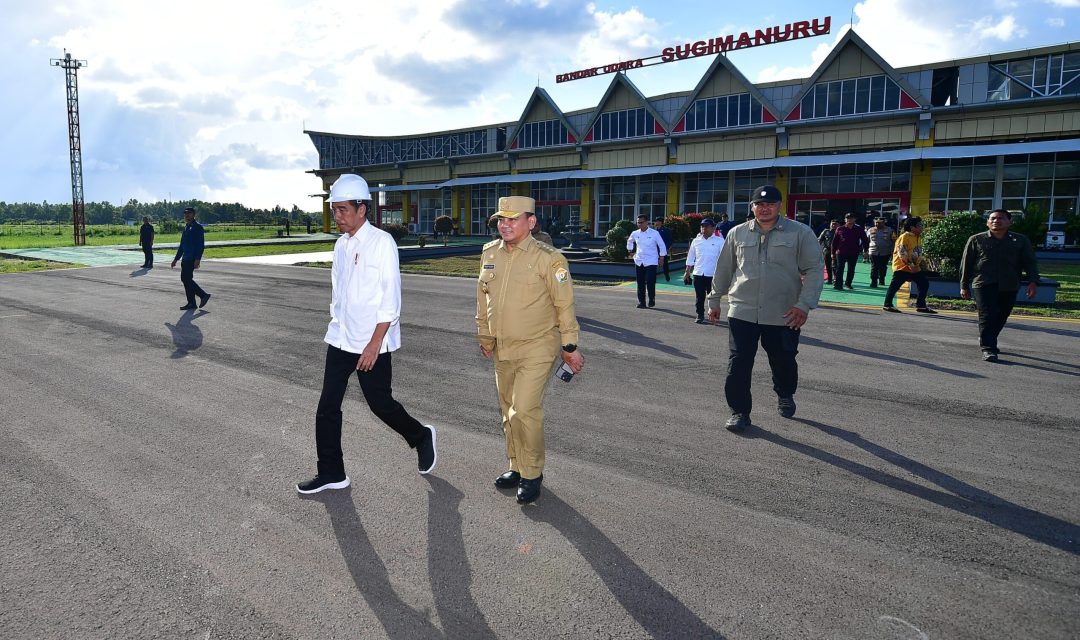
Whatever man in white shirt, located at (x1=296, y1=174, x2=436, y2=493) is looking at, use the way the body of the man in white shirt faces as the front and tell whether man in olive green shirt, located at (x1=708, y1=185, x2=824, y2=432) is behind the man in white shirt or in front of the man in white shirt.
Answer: behind

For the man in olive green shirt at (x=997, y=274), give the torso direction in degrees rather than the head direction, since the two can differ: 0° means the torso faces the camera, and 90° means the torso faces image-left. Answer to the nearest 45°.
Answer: approximately 0°

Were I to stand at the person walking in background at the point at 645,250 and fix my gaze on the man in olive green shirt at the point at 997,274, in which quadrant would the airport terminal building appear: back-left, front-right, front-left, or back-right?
back-left

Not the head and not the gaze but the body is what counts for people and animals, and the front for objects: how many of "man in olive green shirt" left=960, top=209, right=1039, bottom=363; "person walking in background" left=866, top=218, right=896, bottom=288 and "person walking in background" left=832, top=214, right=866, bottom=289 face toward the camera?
3

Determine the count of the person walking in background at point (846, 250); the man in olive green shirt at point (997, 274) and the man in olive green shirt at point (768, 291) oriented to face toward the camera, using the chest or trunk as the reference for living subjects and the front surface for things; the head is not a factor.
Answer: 3

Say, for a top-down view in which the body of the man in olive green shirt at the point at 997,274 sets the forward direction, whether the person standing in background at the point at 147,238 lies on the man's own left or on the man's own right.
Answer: on the man's own right

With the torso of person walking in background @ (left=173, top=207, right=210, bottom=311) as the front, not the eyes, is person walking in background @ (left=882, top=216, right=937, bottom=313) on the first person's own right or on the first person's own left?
on the first person's own left

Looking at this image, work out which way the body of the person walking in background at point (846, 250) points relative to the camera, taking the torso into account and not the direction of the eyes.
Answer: toward the camera

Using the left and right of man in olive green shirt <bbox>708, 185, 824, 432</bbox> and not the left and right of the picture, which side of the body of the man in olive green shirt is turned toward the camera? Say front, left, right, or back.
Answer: front

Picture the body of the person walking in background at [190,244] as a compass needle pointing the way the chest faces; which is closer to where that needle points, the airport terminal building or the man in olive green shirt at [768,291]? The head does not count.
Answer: the man in olive green shirt
